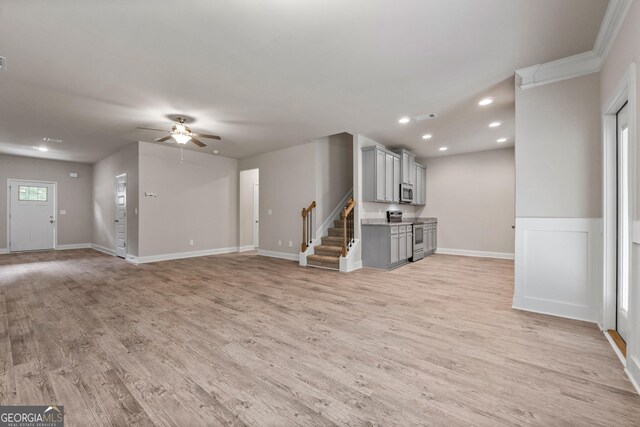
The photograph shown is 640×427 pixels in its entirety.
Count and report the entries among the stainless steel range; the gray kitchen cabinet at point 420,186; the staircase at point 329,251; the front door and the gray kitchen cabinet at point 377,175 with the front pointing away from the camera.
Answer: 0

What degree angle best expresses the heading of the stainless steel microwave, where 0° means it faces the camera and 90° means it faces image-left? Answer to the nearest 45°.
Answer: approximately 315°

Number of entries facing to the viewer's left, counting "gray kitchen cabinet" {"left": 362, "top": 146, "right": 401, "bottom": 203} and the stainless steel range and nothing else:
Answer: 0

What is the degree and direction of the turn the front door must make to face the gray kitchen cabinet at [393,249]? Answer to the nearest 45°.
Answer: approximately 45° to its left

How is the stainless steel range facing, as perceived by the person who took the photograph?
facing the viewer and to the right of the viewer

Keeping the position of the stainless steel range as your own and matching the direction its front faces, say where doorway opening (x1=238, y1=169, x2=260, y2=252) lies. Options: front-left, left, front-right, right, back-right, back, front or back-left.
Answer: back-right

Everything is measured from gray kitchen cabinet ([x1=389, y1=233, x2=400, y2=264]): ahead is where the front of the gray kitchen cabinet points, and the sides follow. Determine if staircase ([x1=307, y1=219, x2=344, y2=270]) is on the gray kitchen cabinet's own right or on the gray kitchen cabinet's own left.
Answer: on the gray kitchen cabinet's own right

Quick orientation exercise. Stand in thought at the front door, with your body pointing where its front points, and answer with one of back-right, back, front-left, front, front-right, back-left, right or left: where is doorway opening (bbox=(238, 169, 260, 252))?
front-left

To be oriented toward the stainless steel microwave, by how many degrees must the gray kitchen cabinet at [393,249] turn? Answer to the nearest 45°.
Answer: approximately 135° to its left

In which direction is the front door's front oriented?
toward the camera

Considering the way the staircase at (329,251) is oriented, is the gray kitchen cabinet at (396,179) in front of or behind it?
behind
